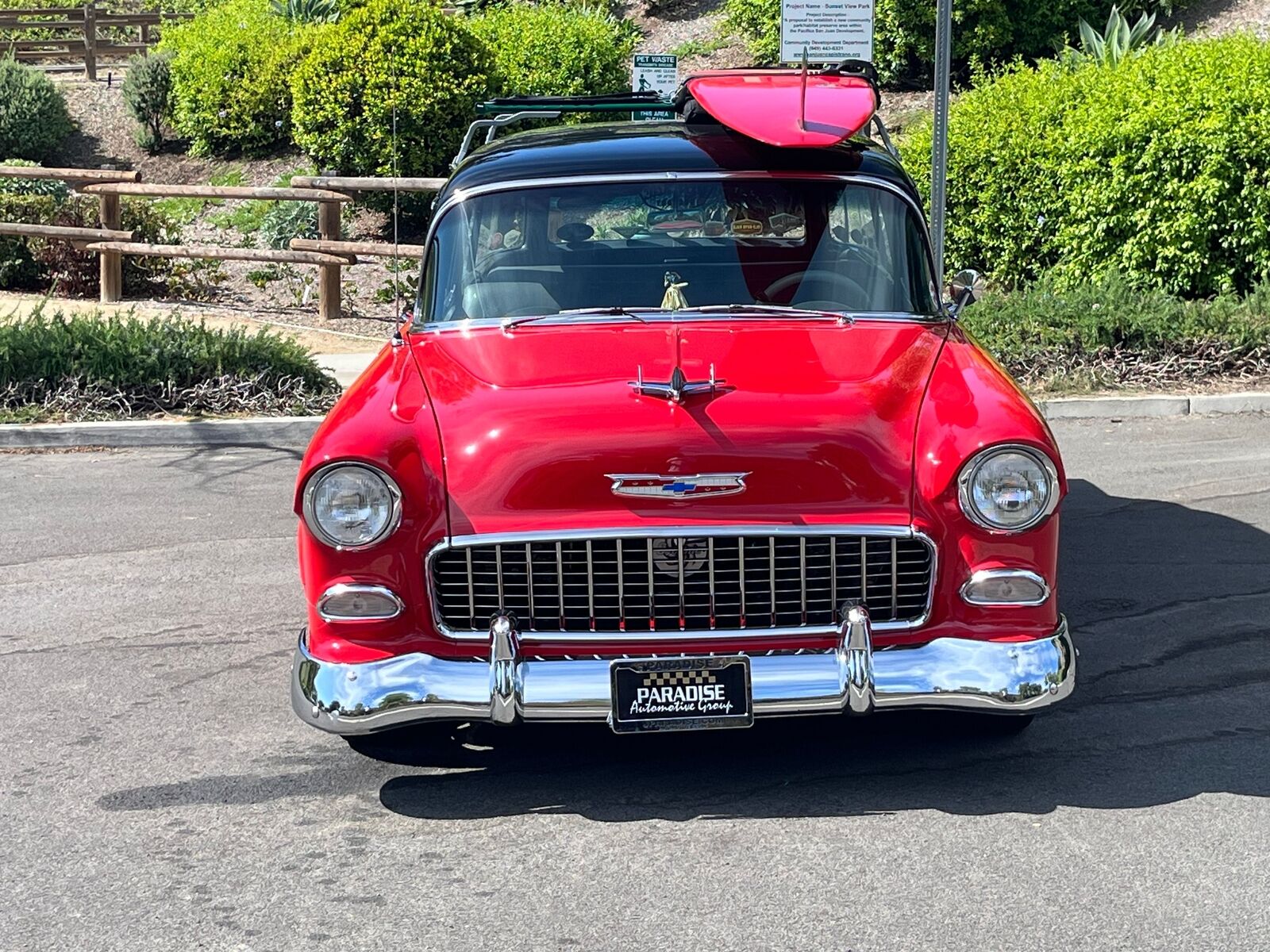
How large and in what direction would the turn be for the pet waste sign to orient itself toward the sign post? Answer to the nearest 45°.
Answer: approximately 45° to its left

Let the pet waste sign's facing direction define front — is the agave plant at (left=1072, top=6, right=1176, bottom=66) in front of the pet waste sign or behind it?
behind

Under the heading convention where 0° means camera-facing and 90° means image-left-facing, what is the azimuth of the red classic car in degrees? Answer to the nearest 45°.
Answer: approximately 0°

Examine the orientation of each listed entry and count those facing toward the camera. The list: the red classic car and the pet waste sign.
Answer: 2

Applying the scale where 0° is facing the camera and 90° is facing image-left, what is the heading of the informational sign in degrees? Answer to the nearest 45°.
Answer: approximately 0°

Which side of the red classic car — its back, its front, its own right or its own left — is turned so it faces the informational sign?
back

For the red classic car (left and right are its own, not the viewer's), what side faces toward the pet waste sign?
back

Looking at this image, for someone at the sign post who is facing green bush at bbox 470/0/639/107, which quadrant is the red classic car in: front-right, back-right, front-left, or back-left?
back-left
